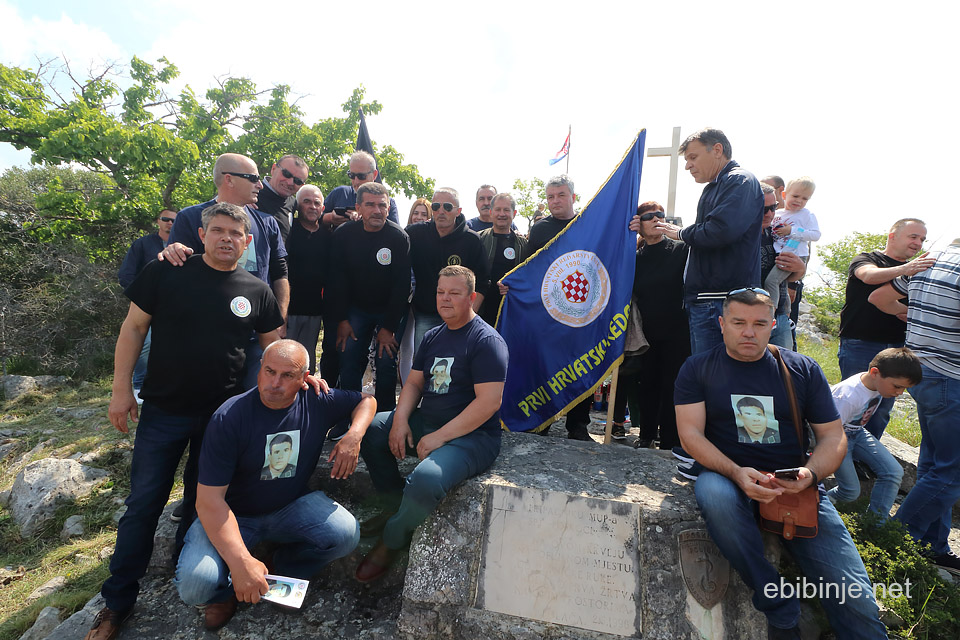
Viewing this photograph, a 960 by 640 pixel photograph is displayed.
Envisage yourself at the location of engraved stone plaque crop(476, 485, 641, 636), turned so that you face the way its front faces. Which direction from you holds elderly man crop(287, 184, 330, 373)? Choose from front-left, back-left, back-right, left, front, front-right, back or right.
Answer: back-right

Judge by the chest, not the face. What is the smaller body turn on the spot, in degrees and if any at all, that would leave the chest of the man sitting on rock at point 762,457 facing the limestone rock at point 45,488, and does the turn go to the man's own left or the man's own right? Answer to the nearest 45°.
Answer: approximately 90° to the man's own right

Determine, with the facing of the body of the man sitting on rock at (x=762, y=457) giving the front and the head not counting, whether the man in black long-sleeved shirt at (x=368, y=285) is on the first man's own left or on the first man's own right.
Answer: on the first man's own right

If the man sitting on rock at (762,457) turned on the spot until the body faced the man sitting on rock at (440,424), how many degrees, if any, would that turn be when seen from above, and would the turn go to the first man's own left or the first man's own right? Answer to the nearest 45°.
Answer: approximately 90° to the first man's own right
